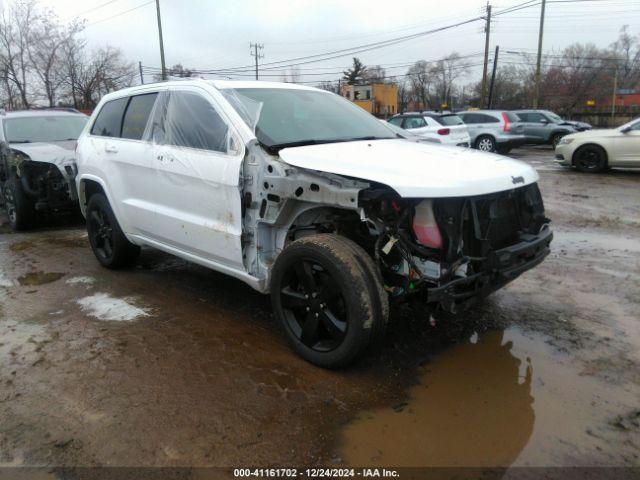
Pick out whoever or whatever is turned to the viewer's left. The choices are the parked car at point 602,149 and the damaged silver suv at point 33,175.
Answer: the parked car

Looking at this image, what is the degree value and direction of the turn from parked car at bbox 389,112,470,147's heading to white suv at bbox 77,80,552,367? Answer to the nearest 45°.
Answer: approximately 135° to its left

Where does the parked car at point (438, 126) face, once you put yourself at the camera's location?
facing away from the viewer and to the left of the viewer

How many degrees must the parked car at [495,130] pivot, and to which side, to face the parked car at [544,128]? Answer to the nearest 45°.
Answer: approximately 90° to its right

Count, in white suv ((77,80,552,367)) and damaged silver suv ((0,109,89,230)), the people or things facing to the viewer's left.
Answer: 0

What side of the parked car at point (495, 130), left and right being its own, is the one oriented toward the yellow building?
front

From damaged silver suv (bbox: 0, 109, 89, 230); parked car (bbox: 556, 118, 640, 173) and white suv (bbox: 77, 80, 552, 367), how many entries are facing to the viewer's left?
1

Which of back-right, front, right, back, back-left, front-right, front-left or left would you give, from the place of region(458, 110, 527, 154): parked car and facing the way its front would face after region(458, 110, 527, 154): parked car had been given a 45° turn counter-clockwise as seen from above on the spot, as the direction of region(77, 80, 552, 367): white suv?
left

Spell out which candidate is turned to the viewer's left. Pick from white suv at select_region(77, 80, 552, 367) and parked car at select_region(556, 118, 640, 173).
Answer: the parked car

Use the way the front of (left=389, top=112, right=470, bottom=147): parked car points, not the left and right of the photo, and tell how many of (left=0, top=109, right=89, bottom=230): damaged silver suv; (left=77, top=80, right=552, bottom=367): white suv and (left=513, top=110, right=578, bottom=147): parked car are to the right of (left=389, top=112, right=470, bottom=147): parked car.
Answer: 1

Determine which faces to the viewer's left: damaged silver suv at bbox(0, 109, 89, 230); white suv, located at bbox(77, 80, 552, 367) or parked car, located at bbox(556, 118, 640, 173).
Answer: the parked car

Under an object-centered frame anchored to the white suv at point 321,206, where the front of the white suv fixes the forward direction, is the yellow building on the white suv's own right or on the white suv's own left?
on the white suv's own left

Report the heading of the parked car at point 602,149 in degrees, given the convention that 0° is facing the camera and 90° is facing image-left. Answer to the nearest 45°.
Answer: approximately 90°
